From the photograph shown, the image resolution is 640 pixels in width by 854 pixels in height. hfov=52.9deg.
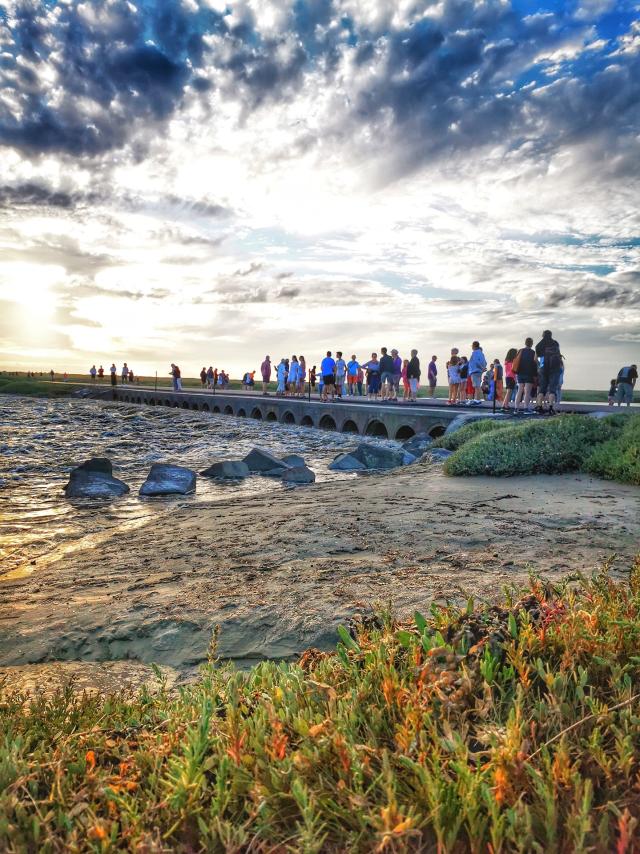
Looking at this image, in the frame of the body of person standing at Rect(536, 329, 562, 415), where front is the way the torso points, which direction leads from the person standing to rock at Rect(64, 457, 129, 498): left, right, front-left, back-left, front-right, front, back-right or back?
back-left

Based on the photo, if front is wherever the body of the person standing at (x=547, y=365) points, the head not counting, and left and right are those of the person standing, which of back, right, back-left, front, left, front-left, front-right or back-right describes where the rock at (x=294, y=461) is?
back-left

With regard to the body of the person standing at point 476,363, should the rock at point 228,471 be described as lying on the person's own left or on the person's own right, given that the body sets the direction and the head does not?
on the person's own left

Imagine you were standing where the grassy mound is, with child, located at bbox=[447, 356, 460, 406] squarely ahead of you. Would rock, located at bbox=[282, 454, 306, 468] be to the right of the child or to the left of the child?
left

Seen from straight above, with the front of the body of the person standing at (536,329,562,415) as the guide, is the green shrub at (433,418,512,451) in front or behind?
behind

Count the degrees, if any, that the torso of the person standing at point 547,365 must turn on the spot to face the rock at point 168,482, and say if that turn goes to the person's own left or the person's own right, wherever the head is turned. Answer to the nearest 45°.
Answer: approximately 135° to the person's own left

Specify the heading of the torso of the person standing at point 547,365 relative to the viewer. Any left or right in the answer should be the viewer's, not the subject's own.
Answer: facing away from the viewer
